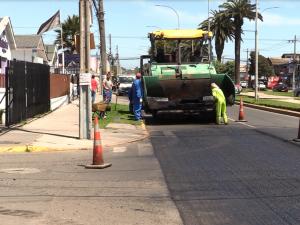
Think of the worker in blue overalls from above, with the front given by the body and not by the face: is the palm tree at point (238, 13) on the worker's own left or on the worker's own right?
on the worker's own left

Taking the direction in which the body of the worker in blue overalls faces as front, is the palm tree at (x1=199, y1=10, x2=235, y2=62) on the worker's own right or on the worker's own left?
on the worker's own left

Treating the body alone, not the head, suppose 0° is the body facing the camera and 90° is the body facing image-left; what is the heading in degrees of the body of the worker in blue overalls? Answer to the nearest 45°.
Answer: approximately 270°

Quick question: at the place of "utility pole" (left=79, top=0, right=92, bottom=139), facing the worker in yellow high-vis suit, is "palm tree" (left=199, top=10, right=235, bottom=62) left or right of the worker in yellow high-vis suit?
left

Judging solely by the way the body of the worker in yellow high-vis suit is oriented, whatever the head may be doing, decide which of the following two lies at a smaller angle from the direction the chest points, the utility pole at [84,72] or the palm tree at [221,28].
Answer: the utility pole

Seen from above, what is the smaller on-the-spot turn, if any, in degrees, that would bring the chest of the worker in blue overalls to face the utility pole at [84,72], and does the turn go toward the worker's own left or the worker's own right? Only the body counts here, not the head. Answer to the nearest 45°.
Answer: approximately 90° to the worker's own right

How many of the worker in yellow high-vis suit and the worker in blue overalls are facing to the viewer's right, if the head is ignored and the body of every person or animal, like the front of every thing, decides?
1

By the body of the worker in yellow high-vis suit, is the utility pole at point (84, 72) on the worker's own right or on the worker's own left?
on the worker's own left

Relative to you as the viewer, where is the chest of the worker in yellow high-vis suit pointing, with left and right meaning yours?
facing to the left of the viewer

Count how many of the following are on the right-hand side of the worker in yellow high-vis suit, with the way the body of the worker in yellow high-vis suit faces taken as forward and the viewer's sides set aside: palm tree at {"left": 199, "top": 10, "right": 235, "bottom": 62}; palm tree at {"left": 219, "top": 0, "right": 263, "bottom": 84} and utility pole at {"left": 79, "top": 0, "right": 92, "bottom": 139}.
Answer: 2

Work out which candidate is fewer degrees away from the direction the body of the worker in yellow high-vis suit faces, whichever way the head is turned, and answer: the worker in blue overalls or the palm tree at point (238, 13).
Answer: the worker in blue overalls

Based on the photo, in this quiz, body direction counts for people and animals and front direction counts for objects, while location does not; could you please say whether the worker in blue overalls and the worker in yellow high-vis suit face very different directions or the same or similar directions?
very different directions

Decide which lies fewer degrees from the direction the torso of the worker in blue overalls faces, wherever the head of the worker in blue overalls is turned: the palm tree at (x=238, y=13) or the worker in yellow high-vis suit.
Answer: the worker in yellow high-vis suit

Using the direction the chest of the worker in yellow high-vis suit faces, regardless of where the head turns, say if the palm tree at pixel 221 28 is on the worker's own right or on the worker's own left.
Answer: on the worker's own right
